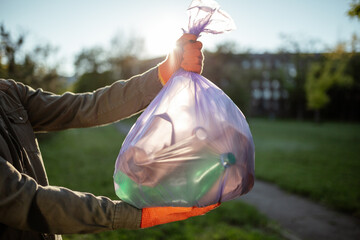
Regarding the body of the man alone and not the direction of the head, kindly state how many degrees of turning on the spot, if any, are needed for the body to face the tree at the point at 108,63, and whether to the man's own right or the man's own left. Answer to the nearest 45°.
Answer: approximately 135° to the man's own left

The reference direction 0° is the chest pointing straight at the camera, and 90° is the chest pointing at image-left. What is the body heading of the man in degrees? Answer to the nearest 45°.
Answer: approximately 315°

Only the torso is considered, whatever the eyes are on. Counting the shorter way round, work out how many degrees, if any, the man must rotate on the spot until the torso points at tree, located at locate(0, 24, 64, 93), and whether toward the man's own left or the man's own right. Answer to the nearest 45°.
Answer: approximately 135° to the man's own left
